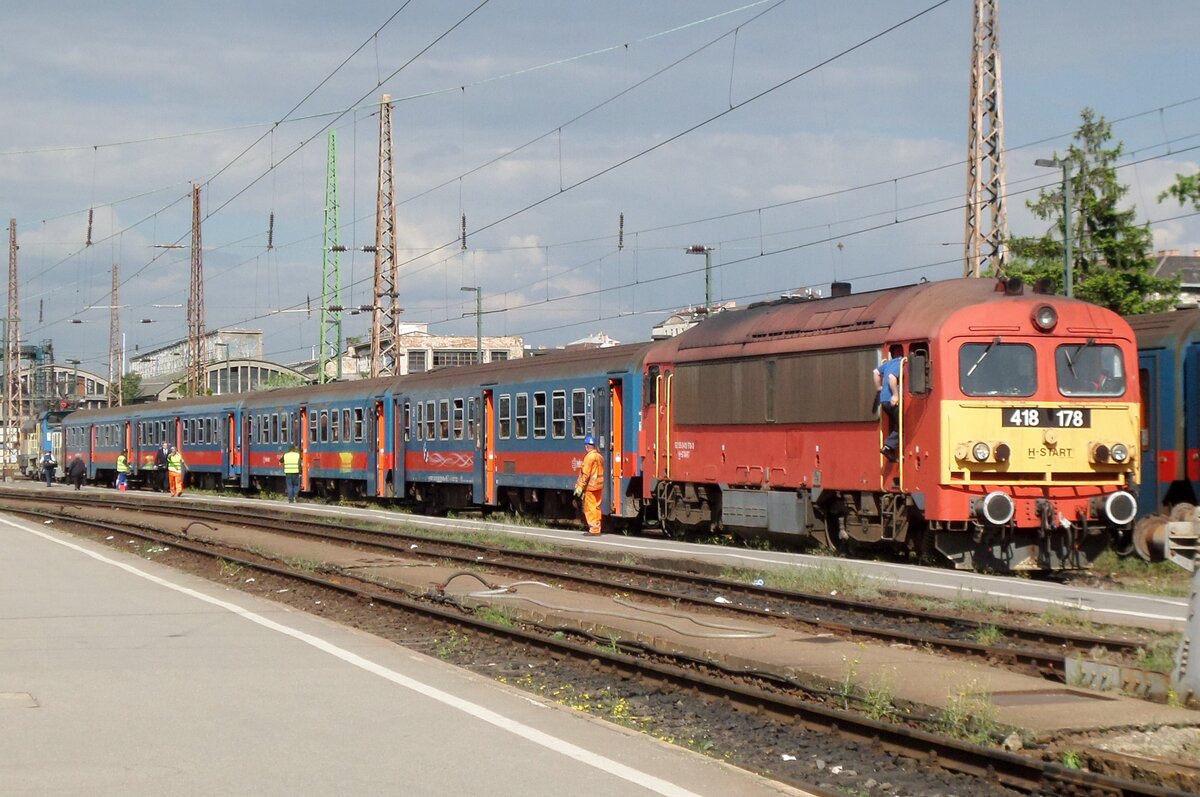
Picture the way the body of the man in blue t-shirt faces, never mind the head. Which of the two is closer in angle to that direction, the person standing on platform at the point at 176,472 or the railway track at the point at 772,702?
the person standing on platform

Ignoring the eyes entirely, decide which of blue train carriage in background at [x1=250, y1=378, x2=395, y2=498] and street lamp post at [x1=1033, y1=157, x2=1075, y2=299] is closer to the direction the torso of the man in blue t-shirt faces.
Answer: the street lamp post

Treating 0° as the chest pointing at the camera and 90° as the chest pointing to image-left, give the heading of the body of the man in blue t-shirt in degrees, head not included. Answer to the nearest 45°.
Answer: approximately 225°

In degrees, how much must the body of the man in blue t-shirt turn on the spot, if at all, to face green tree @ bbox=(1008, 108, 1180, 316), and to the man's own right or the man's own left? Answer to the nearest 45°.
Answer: approximately 45° to the man's own left

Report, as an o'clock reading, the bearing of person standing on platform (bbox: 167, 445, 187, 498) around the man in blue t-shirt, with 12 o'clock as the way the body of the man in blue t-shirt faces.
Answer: The person standing on platform is roughly at 9 o'clock from the man in blue t-shirt.

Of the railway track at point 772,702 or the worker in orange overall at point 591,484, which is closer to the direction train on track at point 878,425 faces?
the railway track

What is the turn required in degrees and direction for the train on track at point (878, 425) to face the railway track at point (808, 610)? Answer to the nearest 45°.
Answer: approximately 45° to its right

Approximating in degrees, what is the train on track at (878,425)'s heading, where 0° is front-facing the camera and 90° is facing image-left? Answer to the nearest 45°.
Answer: approximately 315°
